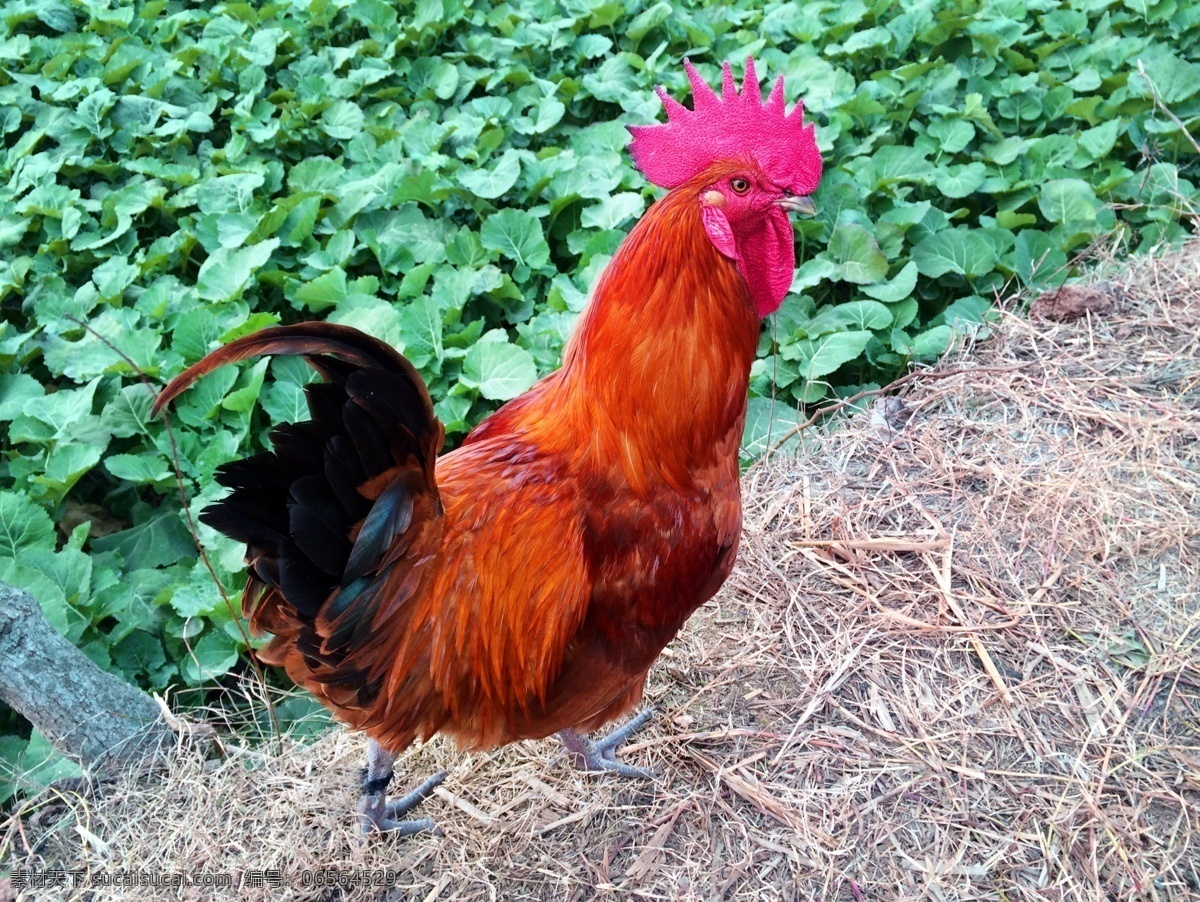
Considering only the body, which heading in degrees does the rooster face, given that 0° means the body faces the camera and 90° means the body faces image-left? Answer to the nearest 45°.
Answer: approximately 270°

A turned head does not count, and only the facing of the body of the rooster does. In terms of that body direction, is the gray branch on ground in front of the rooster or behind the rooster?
behind
